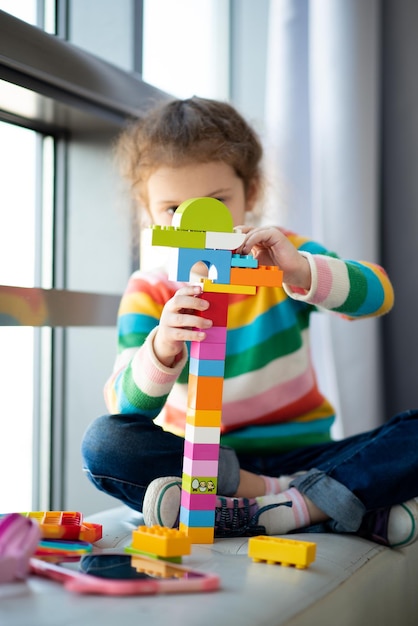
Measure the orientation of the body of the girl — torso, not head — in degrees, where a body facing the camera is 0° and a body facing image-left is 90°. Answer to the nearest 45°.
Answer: approximately 0°
